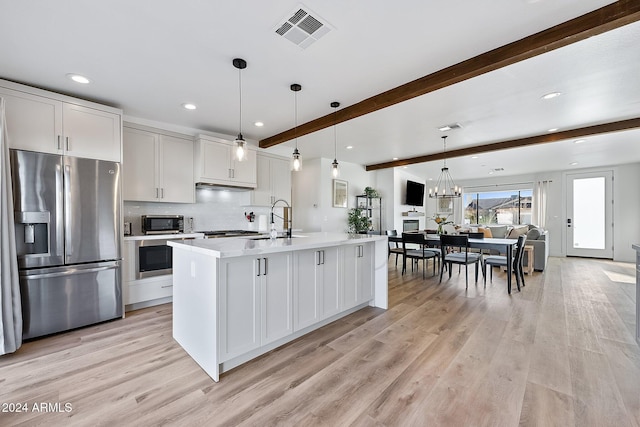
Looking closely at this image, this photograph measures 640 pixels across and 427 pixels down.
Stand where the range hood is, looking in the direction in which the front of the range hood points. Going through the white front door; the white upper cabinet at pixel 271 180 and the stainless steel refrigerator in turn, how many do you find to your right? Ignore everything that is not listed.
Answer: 1

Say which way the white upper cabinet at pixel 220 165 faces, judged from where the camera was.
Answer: facing the viewer and to the right of the viewer

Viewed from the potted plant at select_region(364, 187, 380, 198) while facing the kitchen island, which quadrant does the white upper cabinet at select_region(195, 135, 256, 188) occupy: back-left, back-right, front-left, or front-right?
front-right

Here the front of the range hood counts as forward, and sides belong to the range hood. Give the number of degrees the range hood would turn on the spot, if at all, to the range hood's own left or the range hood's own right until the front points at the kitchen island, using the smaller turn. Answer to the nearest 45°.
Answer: approximately 45° to the range hood's own right

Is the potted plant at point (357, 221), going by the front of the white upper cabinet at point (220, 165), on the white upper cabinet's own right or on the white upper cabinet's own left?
on the white upper cabinet's own left

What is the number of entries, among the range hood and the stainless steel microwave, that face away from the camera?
0

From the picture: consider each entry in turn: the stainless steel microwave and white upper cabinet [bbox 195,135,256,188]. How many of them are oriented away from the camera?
0

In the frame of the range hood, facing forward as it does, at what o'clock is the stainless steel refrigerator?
The stainless steel refrigerator is roughly at 3 o'clock from the range hood.

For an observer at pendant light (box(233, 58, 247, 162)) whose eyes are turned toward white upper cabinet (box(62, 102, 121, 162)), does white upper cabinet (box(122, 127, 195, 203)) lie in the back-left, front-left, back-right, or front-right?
front-right

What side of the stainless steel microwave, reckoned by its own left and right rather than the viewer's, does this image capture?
front

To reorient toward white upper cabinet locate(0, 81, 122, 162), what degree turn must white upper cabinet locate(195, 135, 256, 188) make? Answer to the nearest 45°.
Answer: approximately 90° to its right

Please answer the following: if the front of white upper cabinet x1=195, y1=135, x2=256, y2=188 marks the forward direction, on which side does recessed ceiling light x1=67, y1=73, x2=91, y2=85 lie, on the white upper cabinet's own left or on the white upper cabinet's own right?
on the white upper cabinet's own right

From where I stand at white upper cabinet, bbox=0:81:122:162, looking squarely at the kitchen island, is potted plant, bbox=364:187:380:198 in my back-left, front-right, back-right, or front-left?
front-left

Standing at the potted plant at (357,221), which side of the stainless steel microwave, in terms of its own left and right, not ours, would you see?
left
